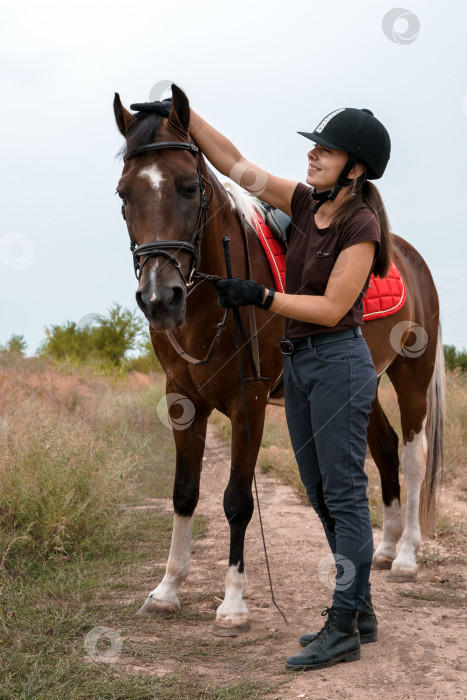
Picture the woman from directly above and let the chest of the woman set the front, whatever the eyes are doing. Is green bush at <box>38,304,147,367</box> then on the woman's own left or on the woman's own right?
on the woman's own right

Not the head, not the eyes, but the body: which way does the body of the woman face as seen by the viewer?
to the viewer's left

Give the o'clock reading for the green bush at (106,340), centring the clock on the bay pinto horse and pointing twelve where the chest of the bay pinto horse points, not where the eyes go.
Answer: The green bush is roughly at 4 o'clock from the bay pinto horse.
